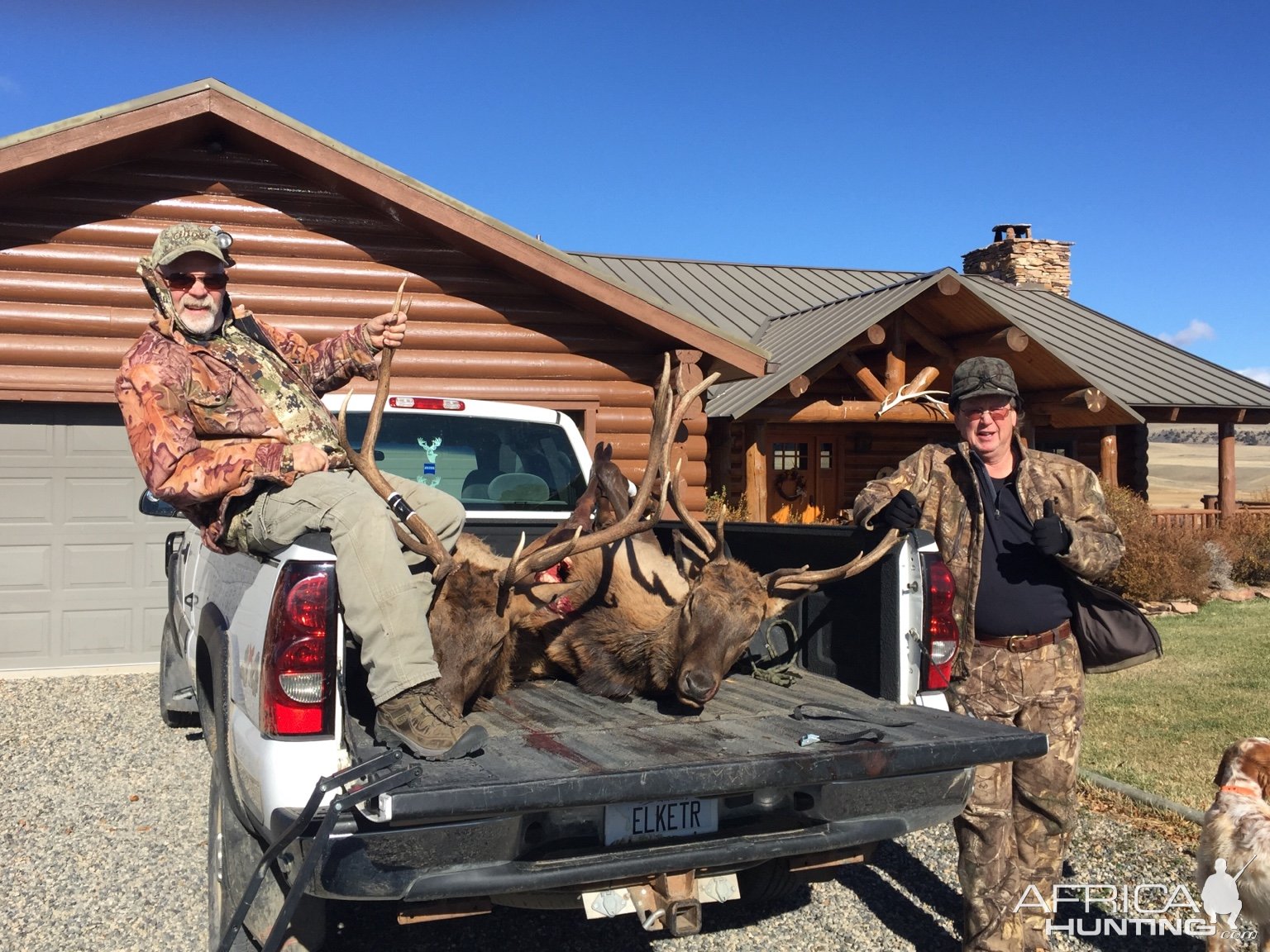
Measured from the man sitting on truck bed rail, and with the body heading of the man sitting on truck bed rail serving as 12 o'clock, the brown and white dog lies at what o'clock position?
The brown and white dog is roughly at 11 o'clock from the man sitting on truck bed rail.

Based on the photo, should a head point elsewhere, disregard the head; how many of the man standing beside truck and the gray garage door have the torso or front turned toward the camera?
2

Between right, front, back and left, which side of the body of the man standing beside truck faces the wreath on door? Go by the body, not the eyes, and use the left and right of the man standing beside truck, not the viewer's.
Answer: back

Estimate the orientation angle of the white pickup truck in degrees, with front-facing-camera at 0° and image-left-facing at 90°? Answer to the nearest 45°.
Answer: approximately 135°

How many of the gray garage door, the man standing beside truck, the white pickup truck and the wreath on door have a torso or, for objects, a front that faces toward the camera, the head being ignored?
3

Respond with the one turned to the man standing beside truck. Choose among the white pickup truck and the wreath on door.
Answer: the wreath on door

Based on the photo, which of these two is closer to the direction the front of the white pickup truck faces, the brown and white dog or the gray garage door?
the gray garage door

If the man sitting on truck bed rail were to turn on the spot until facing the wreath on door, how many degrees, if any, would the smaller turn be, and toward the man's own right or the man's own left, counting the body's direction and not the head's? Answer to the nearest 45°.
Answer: approximately 90° to the man's own left

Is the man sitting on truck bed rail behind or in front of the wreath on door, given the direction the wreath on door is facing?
in front

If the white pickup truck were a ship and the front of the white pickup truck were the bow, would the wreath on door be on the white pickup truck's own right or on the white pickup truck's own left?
on the white pickup truck's own right

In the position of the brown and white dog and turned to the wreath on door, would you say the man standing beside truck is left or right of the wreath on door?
left
